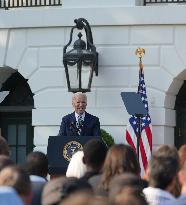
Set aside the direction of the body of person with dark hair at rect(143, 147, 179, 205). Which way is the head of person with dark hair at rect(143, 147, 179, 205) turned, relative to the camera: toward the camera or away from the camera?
away from the camera

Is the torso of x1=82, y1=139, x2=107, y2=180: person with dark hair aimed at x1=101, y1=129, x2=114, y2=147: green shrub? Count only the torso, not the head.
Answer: yes

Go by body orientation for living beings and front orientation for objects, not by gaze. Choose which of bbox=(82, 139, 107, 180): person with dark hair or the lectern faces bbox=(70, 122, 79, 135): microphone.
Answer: the person with dark hair

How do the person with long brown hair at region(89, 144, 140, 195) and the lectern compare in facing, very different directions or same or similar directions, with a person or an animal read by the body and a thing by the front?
very different directions

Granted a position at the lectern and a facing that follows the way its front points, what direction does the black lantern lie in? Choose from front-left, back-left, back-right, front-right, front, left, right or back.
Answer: back

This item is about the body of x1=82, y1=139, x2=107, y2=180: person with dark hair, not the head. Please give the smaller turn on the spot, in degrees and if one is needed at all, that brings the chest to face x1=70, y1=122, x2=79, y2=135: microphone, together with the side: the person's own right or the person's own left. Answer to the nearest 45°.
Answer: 0° — they already face it

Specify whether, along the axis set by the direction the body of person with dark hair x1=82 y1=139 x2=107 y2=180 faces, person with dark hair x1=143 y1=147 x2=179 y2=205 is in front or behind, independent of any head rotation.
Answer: behind

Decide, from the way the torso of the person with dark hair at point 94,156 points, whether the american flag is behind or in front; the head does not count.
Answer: in front

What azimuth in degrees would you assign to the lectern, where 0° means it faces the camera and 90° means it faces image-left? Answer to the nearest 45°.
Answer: approximately 0°

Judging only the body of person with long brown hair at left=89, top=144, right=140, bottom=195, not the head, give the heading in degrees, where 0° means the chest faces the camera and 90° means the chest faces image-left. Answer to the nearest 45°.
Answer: approximately 180°

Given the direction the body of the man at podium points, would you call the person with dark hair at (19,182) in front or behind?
in front

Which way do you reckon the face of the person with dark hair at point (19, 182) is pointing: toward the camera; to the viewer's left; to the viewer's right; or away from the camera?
away from the camera

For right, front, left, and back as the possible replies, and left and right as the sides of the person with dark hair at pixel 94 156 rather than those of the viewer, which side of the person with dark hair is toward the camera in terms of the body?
back
